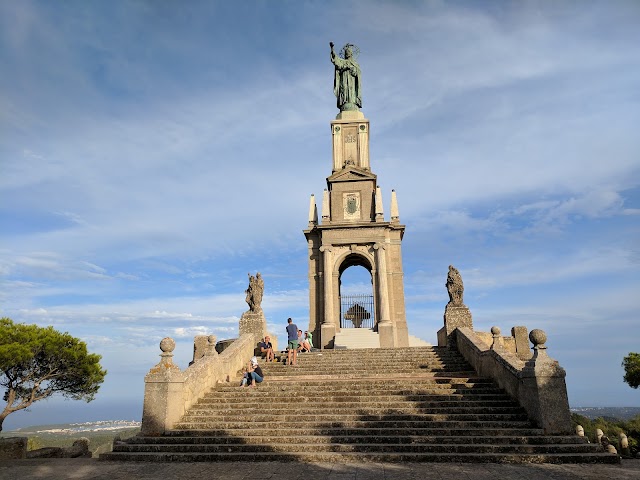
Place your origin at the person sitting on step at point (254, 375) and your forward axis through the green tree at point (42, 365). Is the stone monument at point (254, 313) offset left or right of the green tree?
right

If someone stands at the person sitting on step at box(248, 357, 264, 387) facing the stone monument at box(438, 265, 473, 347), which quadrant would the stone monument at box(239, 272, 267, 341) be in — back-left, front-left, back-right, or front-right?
front-left

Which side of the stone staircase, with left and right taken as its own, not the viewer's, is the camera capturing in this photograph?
front

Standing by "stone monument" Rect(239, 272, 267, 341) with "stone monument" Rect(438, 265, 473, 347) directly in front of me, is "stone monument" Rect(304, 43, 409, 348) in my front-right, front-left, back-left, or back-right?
front-left
